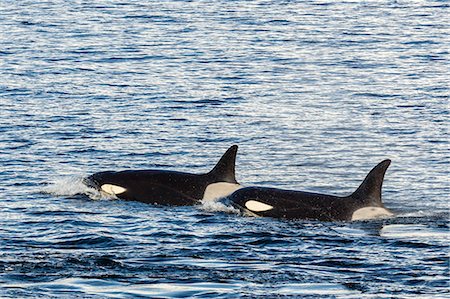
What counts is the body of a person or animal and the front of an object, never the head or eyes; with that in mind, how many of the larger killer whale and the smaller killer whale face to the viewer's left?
2

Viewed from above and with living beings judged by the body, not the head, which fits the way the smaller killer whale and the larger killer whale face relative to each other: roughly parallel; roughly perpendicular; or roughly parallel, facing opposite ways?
roughly parallel

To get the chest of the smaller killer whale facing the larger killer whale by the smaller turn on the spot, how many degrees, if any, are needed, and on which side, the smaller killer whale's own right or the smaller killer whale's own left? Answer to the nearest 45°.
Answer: approximately 135° to the smaller killer whale's own left

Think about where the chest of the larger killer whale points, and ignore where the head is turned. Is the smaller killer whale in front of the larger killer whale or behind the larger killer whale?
in front

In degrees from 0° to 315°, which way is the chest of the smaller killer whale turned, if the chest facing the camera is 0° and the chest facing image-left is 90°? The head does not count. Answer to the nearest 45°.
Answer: approximately 90°

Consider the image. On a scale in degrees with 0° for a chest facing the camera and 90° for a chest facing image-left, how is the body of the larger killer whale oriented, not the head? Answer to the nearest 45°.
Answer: approximately 90°
